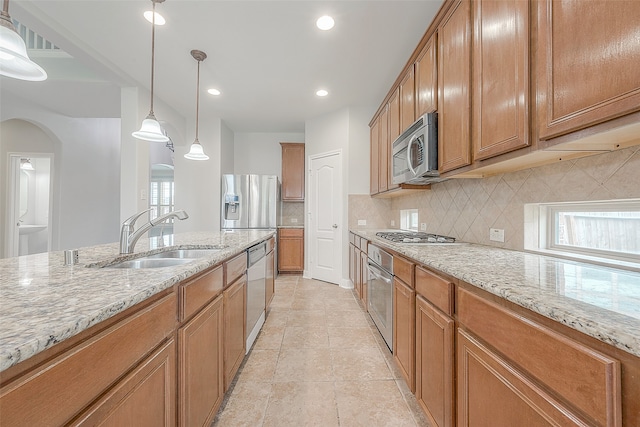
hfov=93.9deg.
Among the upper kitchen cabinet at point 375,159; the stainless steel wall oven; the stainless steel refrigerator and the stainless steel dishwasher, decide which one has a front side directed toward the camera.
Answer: the stainless steel refrigerator

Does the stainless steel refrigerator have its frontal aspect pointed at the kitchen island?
yes

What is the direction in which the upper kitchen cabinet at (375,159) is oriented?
to the viewer's left

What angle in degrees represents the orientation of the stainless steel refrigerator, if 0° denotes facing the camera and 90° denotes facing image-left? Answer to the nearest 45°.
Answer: approximately 0°

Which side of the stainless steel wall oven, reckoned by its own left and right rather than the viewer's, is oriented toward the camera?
left

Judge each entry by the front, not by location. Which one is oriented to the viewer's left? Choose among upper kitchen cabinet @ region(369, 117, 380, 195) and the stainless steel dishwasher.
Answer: the upper kitchen cabinet

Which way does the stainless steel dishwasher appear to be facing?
to the viewer's right

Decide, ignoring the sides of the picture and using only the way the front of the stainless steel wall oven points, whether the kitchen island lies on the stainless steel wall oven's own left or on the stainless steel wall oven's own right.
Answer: on the stainless steel wall oven's own left

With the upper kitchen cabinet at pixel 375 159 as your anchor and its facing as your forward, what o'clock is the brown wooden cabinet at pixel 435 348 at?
The brown wooden cabinet is roughly at 9 o'clock from the upper kitchen cabinet.

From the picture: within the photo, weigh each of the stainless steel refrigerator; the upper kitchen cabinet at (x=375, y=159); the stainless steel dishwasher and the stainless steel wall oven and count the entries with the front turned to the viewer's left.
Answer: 2
